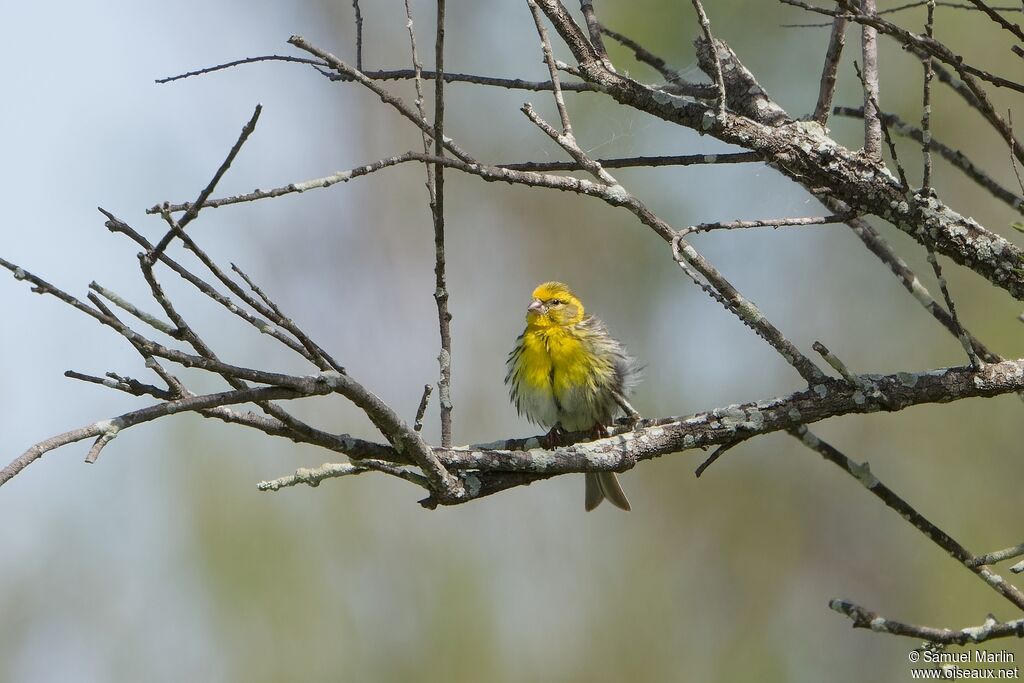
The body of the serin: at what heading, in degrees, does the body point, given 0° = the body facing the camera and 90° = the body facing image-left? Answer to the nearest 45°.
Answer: approximately 45°
